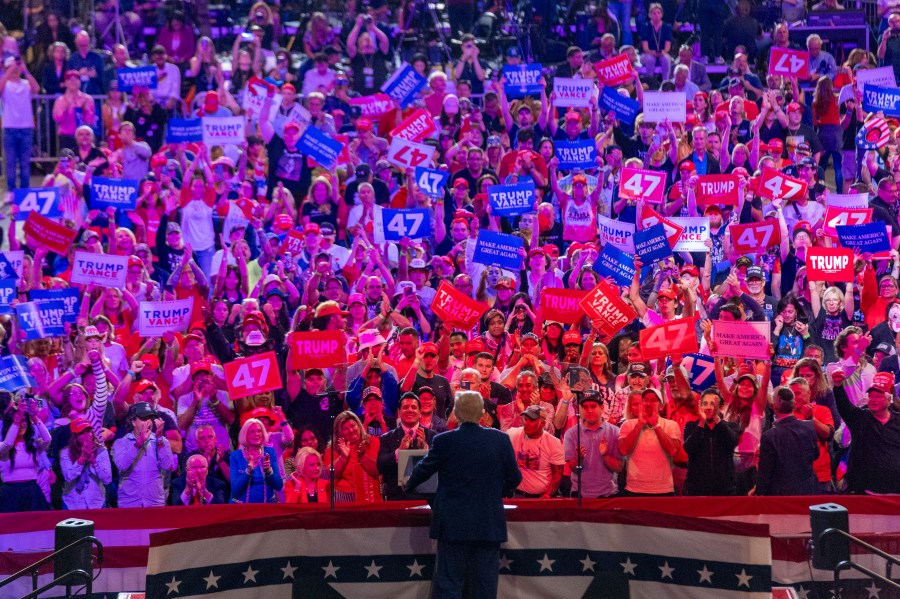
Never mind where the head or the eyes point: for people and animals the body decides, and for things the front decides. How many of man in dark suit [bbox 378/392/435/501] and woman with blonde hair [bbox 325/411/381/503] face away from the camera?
0

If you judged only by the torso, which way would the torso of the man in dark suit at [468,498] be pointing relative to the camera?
away from the camera

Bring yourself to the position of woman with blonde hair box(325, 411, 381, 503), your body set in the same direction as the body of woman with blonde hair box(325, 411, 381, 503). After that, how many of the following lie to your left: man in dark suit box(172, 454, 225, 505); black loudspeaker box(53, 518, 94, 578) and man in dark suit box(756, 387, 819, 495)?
1

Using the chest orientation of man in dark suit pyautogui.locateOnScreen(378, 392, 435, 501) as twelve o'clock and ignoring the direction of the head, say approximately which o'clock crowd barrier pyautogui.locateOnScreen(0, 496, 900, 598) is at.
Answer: The crowd barrier is roughly at 12 o'clock from the man in dark suit.

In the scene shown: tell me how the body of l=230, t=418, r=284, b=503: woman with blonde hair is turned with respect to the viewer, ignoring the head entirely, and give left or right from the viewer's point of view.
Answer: facing the viewer

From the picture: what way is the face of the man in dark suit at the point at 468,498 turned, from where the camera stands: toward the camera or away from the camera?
away from the camera

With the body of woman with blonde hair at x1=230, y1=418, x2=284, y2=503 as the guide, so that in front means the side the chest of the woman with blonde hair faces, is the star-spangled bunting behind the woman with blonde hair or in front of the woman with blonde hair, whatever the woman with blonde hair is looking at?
in front

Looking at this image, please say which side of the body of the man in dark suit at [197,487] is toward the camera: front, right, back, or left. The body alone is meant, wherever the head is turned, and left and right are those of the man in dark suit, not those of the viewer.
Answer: front

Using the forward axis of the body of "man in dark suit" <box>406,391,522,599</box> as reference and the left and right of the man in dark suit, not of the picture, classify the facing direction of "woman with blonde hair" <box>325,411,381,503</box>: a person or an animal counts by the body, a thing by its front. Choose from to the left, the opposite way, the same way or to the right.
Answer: the opposite way

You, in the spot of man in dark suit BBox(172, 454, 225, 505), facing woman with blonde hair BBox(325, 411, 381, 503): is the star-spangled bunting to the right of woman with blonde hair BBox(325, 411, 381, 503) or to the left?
right

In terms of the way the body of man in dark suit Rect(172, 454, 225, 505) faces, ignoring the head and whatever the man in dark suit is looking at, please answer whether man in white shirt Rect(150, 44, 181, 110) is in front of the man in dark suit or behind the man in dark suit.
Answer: behind
